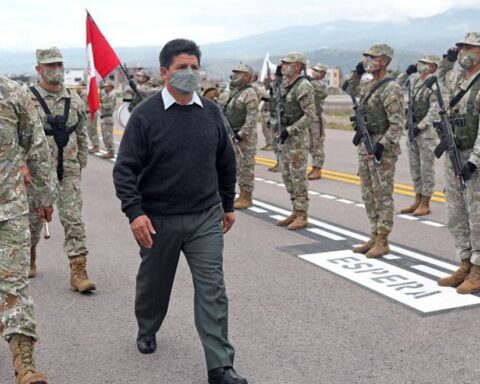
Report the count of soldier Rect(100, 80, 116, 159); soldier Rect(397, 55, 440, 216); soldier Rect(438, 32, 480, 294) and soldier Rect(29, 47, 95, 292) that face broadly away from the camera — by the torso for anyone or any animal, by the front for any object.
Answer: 0

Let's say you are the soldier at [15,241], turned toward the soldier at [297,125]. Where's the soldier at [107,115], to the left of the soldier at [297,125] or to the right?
left

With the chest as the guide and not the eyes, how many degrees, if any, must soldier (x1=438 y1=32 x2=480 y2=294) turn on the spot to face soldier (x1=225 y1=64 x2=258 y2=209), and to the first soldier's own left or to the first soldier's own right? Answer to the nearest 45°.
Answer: approximately 90° to the first soldier's own right

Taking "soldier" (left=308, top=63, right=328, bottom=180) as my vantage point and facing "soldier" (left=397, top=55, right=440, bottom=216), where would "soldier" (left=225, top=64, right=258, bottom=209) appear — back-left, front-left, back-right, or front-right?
front-right

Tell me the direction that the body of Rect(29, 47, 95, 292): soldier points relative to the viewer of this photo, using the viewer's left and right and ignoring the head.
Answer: facing the viewer

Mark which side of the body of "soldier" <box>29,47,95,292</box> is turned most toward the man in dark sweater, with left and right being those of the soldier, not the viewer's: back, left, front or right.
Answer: front

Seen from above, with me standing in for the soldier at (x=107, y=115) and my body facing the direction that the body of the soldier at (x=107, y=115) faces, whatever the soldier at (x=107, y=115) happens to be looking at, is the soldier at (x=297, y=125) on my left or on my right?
on my left

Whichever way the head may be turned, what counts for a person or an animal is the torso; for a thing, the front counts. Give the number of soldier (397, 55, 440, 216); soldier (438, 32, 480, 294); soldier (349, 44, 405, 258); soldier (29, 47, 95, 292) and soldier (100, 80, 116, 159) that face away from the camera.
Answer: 0

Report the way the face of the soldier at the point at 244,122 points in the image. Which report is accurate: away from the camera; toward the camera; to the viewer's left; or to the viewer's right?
to the viewer's left

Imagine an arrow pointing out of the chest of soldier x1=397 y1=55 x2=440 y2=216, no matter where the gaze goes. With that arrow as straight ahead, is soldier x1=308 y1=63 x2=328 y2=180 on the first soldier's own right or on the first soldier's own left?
on the first soldier's own right

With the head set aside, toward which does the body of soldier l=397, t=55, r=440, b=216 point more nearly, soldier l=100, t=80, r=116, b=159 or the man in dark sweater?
the man in dark sweater

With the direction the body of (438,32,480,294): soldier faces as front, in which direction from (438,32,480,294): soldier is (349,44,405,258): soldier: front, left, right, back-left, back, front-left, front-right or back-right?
right

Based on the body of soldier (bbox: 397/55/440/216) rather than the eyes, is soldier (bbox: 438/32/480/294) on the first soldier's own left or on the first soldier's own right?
on the first soldier's own left

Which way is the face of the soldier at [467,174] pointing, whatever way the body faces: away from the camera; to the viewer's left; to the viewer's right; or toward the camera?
to the viewer's left

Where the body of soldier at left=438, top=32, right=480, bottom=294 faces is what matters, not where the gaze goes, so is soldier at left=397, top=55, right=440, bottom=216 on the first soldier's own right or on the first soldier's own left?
on the first soldier's own right

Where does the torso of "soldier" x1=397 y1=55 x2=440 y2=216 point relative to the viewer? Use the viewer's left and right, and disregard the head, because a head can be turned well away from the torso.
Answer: facing the viewer and to the left of the viewer
